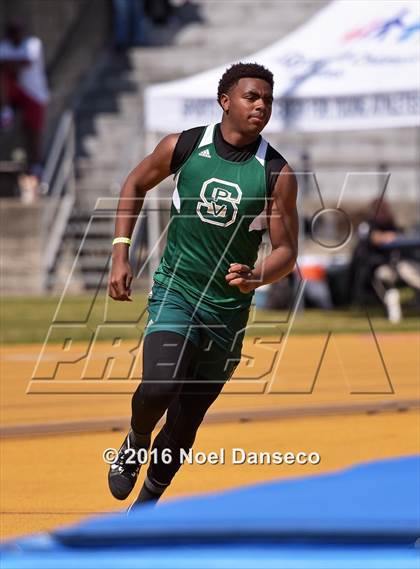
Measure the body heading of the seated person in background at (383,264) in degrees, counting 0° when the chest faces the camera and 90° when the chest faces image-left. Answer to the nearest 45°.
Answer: approximately 315°

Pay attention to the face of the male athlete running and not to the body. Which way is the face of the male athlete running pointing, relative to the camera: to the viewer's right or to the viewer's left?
to the viewer's right

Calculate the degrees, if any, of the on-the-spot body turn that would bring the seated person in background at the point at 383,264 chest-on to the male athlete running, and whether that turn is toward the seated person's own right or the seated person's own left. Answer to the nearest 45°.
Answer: approximately 45° to the seated person's own right
